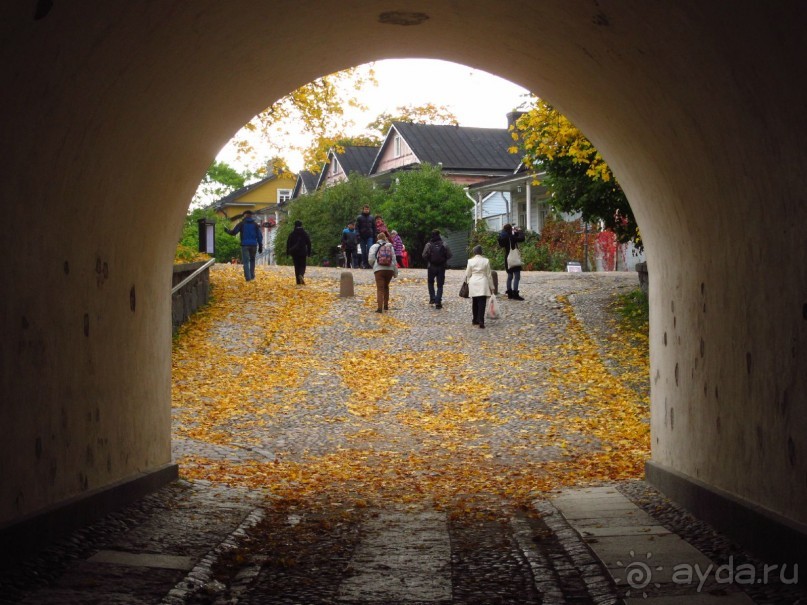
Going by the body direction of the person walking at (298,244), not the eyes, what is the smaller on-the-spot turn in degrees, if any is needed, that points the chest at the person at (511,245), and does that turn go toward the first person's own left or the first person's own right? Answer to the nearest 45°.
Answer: approximately 135° to the first person's own right

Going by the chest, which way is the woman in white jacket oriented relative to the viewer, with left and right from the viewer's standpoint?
facing away from the viewer

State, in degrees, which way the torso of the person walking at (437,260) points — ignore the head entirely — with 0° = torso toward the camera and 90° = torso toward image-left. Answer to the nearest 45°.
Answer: approximately 180°

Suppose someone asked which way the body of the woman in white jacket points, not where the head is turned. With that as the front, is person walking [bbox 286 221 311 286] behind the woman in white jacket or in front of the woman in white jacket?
in front

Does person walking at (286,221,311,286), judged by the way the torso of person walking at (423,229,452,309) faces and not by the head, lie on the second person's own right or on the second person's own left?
on the second person's own left

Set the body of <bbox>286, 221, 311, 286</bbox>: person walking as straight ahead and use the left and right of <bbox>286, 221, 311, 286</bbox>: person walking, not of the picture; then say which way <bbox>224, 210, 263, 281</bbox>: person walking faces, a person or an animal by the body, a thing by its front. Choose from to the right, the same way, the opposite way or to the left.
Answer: the same way

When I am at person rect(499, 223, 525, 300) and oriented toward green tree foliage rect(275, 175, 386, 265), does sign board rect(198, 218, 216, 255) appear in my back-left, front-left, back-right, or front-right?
front-left

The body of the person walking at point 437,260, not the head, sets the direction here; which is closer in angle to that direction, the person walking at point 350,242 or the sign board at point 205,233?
the person walking

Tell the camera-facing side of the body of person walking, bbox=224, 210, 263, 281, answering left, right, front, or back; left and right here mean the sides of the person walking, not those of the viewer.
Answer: back

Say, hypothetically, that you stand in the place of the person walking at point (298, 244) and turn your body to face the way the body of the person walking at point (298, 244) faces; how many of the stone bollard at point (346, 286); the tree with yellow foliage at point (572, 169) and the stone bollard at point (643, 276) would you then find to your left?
0

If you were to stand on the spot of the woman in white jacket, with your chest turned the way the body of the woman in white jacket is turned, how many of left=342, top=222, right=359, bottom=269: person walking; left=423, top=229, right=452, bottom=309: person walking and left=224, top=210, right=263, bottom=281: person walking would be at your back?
0

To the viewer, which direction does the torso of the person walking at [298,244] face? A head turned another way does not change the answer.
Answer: away from the camera

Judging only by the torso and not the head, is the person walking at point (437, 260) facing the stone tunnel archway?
no

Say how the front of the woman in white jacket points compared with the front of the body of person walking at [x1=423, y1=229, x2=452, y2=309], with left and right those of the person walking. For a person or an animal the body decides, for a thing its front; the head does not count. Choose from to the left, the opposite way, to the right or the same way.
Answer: the same way

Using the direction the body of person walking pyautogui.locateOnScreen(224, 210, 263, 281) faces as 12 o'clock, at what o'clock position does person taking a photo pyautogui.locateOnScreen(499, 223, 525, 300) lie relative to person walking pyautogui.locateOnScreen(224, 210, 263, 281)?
person taking a photo pyautogui.locateOnScreen(499, 223, 525, 300) is roughly at 4 o'clock from person walking pyautogui.locateOnScreen(224, 210, 263, 281).

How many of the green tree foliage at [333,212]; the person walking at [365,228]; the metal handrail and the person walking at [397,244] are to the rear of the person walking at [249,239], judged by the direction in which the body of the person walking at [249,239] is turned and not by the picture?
1

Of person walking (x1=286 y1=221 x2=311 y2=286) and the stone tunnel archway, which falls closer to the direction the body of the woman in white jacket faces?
the person walking
